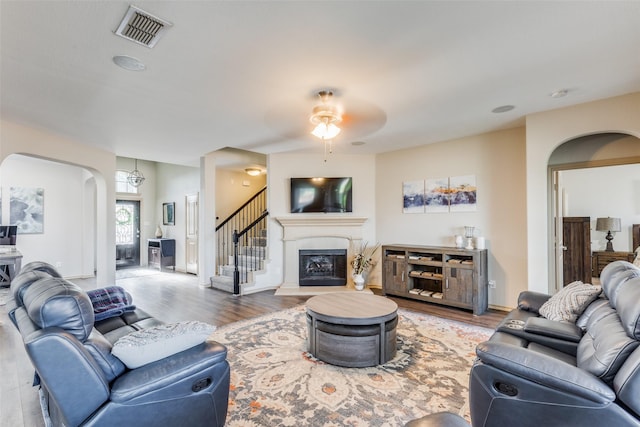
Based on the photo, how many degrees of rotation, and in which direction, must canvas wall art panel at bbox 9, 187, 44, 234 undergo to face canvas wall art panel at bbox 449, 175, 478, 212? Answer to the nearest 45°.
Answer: approximately 45° to its left

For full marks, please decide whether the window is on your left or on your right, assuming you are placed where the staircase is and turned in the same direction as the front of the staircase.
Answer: on your right

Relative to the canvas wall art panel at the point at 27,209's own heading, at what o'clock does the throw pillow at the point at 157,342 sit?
The throw pillow is roughly at 12 o'clock from the canvas wall art panel.

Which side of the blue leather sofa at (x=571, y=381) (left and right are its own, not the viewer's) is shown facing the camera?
left

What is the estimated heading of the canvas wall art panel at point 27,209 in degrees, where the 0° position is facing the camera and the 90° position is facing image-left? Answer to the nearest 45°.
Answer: approximately 0°

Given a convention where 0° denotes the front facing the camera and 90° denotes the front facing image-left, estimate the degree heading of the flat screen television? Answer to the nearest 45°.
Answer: approximately 0°
